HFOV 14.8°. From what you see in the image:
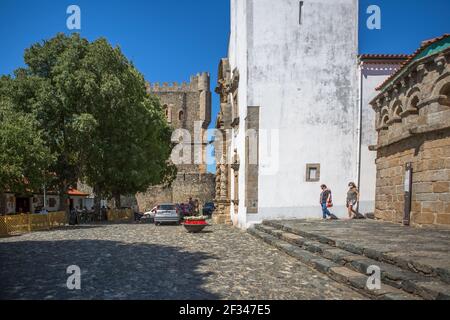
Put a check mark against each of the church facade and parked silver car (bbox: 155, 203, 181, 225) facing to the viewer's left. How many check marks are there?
1

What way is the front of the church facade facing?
to the viewer's left

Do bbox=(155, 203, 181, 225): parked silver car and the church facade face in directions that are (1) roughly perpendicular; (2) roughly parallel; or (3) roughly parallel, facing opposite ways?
roughly perpendicular

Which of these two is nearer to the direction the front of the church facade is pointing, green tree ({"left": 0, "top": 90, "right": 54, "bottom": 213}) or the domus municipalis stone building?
the green tree
